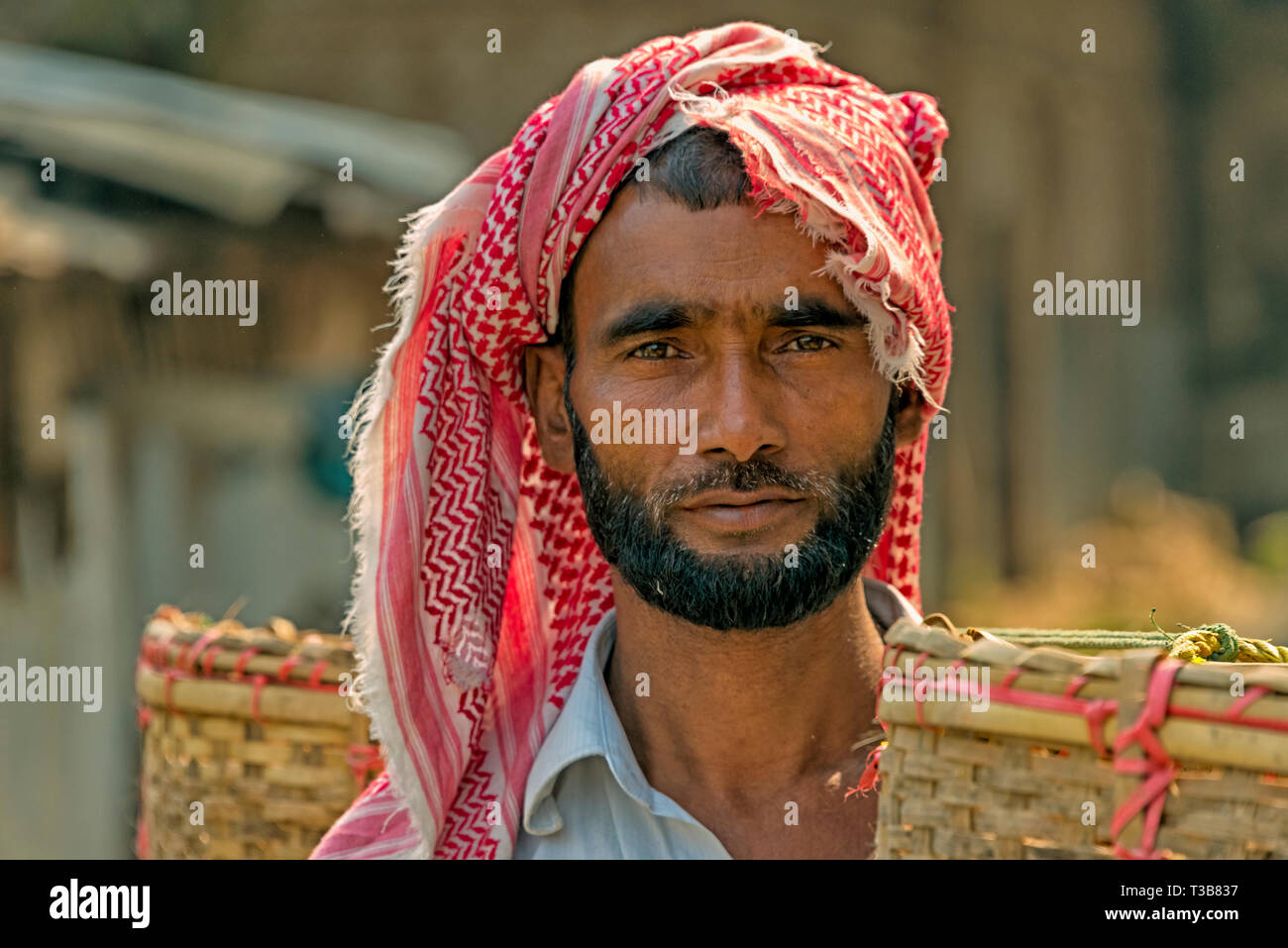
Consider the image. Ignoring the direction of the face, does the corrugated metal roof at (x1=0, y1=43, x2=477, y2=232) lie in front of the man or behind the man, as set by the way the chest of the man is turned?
behind

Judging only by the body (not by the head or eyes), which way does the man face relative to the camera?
toward the camera
